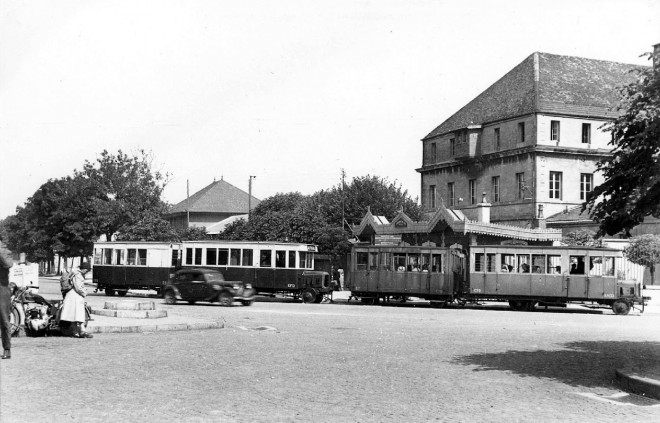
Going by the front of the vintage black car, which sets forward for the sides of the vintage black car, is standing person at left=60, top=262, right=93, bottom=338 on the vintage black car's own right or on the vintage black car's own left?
on the vintage black car's own right

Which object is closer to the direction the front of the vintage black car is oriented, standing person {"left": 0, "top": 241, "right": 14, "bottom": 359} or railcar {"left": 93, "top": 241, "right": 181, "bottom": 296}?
the standing person

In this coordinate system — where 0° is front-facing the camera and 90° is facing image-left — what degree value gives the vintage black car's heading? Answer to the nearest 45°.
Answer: approximately 315°
